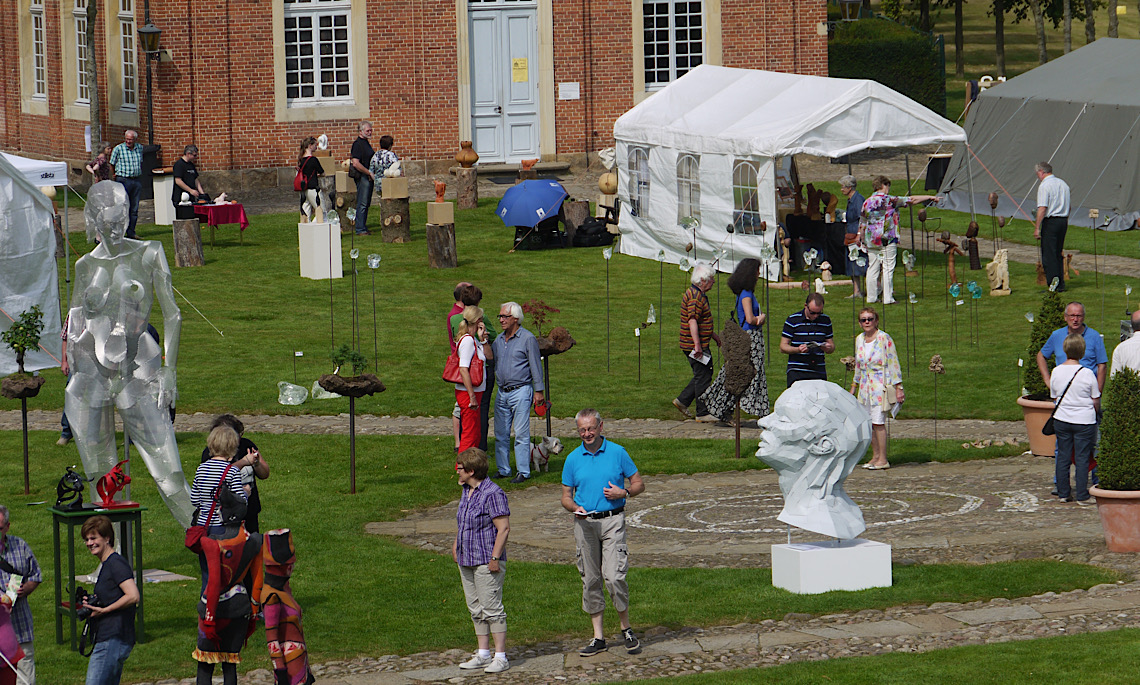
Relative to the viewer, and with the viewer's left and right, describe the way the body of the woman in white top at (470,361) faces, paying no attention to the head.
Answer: facing to the right of the viewer

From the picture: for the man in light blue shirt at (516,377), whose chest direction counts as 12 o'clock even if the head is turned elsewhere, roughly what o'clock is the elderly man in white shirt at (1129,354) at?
The elderly man in white shirt is roughly at 8 o'clock from the man in light blue shirt.

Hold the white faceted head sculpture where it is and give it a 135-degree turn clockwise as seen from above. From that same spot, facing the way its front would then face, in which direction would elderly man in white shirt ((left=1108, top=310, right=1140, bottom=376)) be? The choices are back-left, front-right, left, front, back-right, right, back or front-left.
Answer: front

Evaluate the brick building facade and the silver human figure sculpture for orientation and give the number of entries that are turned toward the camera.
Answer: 2

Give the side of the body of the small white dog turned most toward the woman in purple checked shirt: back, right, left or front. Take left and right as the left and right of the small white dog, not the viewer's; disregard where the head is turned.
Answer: right

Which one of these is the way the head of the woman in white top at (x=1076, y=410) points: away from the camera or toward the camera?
away from the camera

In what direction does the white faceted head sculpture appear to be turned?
to the viewer's left

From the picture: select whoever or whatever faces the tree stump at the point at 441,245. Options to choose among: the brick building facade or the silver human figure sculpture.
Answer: the brick building facade

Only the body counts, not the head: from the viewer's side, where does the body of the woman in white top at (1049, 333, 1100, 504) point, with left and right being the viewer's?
facing away from the viewer

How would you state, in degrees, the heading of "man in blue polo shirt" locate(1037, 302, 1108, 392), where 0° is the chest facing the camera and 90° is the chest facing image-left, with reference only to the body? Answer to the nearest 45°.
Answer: approximately 0°

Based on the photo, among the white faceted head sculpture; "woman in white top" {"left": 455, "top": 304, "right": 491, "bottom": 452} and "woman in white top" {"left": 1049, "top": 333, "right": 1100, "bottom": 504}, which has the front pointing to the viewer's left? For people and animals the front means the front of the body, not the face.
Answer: the white faceted head sculpture

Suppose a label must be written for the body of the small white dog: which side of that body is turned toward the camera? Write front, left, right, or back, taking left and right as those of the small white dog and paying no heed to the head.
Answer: right
